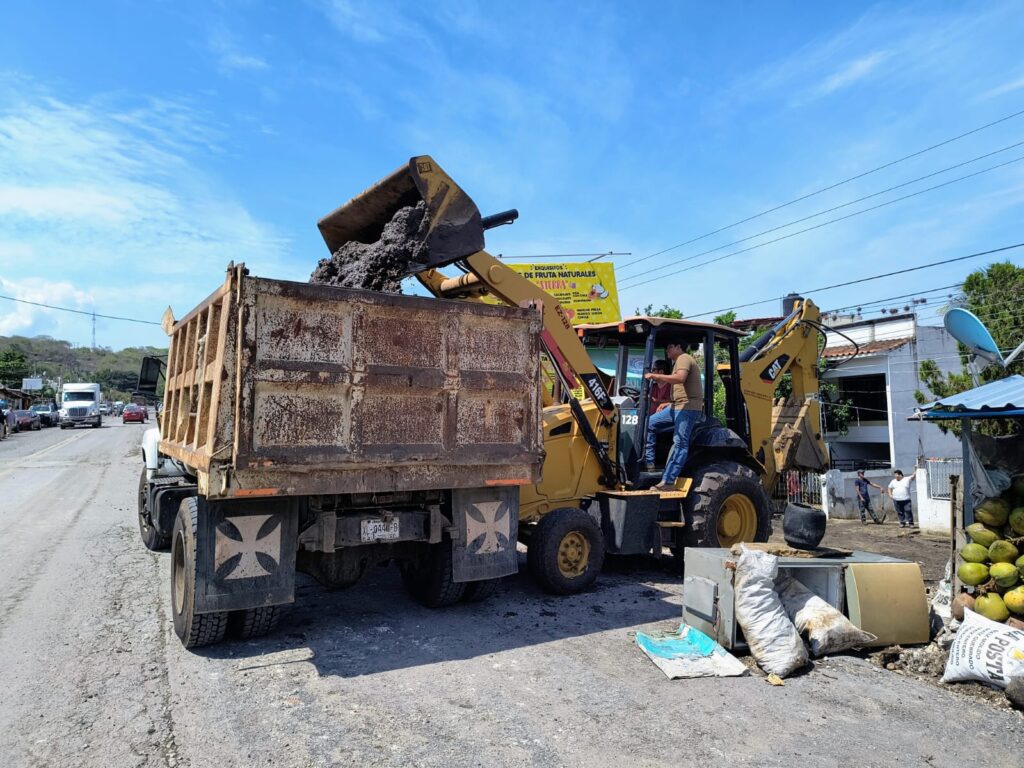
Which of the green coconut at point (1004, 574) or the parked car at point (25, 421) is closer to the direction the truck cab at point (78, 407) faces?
the green coconut

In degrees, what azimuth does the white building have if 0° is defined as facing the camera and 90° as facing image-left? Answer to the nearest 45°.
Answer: approximately 45°

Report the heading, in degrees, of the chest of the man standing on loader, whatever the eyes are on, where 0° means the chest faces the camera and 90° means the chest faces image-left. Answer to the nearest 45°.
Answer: approximately 90°

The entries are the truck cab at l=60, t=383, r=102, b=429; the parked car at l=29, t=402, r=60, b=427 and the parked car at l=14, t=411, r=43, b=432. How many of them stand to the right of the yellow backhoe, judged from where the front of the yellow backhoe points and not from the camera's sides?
3

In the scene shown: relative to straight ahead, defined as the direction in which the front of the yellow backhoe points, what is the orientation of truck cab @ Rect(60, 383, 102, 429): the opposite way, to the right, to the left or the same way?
to the left

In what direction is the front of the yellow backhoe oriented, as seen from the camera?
facing the viewer and to the left of the viewer

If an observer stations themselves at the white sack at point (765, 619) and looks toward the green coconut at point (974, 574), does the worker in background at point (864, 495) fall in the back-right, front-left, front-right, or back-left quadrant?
front-left

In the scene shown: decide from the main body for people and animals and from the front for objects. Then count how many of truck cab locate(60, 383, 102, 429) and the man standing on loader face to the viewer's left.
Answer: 1

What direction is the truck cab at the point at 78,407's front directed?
toward the camera

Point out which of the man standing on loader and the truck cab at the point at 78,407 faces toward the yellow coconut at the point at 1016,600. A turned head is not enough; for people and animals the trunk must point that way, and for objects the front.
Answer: the truck cab
